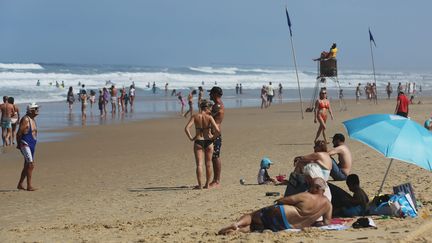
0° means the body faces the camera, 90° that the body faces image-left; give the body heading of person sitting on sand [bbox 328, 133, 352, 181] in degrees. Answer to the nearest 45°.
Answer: approximately 90°

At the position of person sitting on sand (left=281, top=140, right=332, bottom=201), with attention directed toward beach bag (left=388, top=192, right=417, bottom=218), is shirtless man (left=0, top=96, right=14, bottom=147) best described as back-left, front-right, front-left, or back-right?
back-left

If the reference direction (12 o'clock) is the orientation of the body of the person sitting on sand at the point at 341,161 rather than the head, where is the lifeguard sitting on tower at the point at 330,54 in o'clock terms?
The lifeguard sitting on tower is roughly at 3 o'clock from the person sitting on sand.

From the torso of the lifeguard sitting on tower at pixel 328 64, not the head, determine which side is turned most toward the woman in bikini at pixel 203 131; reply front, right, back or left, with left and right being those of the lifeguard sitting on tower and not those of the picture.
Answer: left

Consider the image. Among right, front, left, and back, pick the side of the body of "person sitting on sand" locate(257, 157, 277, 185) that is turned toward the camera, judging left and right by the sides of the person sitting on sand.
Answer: right

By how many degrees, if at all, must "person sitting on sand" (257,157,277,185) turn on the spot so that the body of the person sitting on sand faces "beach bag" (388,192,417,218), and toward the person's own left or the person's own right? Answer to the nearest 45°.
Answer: approximately 45° to the person's own right

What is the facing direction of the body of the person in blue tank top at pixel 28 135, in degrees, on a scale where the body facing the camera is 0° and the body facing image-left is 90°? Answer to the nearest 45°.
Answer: approximately 315°

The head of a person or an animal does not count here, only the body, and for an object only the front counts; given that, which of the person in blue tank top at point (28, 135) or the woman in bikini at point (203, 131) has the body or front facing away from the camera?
the woman in bikini

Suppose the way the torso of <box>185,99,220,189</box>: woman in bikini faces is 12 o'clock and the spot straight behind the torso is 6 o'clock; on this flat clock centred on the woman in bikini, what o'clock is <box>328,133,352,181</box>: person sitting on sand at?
The person sitting on sand is roughly at 3 o'clock from the woman in bikini.

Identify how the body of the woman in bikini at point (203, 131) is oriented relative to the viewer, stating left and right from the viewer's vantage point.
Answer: facing away from the viewer

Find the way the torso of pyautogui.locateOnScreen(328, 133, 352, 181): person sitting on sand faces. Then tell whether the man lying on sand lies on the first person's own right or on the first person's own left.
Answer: on the first person's own left
